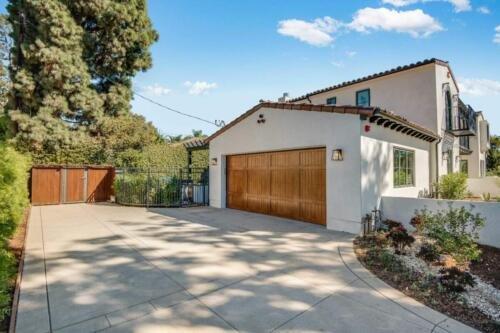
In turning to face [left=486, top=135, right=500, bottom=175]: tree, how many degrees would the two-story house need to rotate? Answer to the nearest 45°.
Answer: approximately 135° to its left

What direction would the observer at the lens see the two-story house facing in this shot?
facing the viewer and to the right of the viewer
